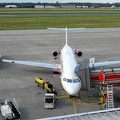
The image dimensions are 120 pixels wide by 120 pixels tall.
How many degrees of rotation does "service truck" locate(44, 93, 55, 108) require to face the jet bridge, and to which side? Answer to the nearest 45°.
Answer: approximately 90° to its left

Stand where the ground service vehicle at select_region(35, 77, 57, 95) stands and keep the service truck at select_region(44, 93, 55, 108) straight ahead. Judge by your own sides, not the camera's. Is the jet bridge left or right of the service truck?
left

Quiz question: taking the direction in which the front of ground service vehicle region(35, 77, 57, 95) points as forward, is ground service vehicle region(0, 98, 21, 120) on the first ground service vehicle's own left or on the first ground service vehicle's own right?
on the first ground service vehicle's own right

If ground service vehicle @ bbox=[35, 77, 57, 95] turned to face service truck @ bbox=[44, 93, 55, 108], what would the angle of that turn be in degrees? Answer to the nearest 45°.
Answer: approximately 45° to its right

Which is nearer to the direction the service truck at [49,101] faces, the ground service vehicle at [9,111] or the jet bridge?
the ground service vehicle

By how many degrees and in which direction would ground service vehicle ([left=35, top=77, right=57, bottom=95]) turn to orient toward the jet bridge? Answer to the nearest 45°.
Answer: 0° — it already faces it
